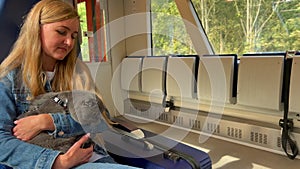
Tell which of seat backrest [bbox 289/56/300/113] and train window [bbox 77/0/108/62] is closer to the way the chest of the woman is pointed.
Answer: the seat backrest

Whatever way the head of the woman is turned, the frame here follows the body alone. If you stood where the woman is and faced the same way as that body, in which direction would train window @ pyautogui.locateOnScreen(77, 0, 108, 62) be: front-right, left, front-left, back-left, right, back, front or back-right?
back-left

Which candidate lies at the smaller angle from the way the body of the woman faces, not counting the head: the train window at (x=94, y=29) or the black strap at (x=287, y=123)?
the black strap

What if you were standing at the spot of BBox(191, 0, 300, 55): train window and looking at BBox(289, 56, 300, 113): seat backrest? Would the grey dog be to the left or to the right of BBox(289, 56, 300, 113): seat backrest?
right

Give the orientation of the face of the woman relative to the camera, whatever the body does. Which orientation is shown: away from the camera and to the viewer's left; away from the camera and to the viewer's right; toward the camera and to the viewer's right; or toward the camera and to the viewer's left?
toward the camera and to the viewer's right

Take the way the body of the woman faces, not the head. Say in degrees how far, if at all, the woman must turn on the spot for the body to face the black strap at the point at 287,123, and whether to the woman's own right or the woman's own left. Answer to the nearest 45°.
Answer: approximately 45° to the woman's own left

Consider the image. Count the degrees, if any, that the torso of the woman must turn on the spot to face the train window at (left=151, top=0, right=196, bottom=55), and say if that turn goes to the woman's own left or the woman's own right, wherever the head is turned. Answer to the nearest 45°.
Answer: approximately 90° to the woman's own left

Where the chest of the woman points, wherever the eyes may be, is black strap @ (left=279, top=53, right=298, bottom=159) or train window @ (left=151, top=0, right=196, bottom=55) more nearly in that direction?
the black strap

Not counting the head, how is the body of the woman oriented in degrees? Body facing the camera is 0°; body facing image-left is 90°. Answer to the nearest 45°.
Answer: approximately 315°

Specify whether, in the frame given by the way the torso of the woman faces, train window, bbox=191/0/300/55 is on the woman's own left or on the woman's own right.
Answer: on the woman's own left

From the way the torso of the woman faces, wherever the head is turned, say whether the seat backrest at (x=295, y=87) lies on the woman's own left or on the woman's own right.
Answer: on the woman's own left

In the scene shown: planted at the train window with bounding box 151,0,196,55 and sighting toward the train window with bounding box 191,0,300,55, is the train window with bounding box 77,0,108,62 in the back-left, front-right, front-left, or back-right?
back-right
